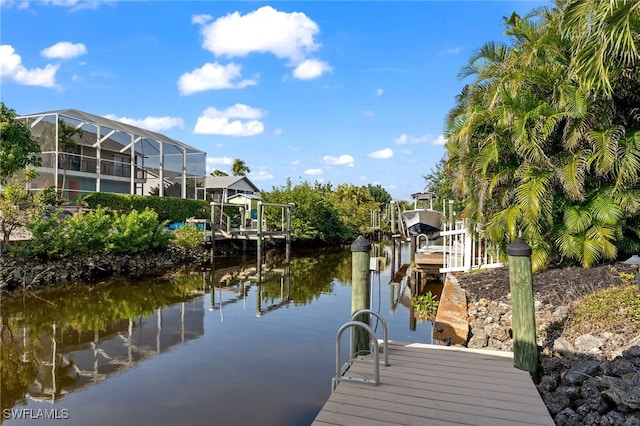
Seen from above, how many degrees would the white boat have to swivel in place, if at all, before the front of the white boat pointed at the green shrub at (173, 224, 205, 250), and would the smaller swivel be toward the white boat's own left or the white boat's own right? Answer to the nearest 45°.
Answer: approximately 90° to the white boat's own right

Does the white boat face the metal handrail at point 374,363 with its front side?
yes

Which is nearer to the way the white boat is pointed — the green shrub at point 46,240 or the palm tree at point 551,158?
the palm tree

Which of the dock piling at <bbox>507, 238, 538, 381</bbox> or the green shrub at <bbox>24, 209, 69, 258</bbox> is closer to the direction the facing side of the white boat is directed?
the dock piling

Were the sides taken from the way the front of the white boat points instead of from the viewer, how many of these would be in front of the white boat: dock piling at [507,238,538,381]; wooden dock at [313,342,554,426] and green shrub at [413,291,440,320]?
3

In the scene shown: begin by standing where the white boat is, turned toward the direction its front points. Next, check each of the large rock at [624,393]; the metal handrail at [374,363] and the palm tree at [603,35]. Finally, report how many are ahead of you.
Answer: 3

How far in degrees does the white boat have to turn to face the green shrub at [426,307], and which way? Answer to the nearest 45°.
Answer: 0° — it already faces it

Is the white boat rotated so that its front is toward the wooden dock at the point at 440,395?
yes

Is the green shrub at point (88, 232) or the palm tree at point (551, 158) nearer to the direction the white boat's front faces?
the palm tree

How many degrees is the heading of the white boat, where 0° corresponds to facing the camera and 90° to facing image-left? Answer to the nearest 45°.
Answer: approximately 0°

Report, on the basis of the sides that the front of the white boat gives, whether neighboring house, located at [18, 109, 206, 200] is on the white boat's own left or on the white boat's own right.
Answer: on the white boat's own right

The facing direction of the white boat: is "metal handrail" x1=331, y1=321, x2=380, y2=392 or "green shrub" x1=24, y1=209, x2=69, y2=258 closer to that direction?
the metal handrail

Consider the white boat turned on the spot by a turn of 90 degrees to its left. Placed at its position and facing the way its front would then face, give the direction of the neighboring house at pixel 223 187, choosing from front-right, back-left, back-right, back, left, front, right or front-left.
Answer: back-left

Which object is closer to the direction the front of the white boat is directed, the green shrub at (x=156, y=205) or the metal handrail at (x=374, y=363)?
the metal handrail

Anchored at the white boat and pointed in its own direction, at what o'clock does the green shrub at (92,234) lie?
The green shrub is roughly at 2 o'clock from the white boat.
